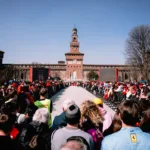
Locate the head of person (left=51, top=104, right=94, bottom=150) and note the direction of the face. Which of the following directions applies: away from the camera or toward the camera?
away from the camera

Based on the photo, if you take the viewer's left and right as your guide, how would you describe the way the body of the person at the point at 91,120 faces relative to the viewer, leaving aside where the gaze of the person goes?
facing away from the viewer

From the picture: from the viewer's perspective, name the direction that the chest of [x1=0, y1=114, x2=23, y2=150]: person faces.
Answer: away from the camera

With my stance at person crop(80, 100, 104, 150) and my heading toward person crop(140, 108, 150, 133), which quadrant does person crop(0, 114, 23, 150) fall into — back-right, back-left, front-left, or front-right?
back-right

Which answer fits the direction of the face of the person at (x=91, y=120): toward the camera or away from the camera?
away from the camera

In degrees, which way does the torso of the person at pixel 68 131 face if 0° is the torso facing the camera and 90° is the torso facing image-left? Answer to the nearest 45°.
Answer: approximately 180°

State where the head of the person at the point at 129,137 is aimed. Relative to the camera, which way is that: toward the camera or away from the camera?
away from the camera

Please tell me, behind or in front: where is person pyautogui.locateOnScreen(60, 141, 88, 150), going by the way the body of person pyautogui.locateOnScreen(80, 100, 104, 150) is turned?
behind

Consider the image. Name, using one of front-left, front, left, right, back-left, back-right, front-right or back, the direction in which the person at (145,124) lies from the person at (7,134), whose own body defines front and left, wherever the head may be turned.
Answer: right

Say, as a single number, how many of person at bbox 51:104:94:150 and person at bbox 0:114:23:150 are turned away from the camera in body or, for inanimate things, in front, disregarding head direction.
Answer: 2
